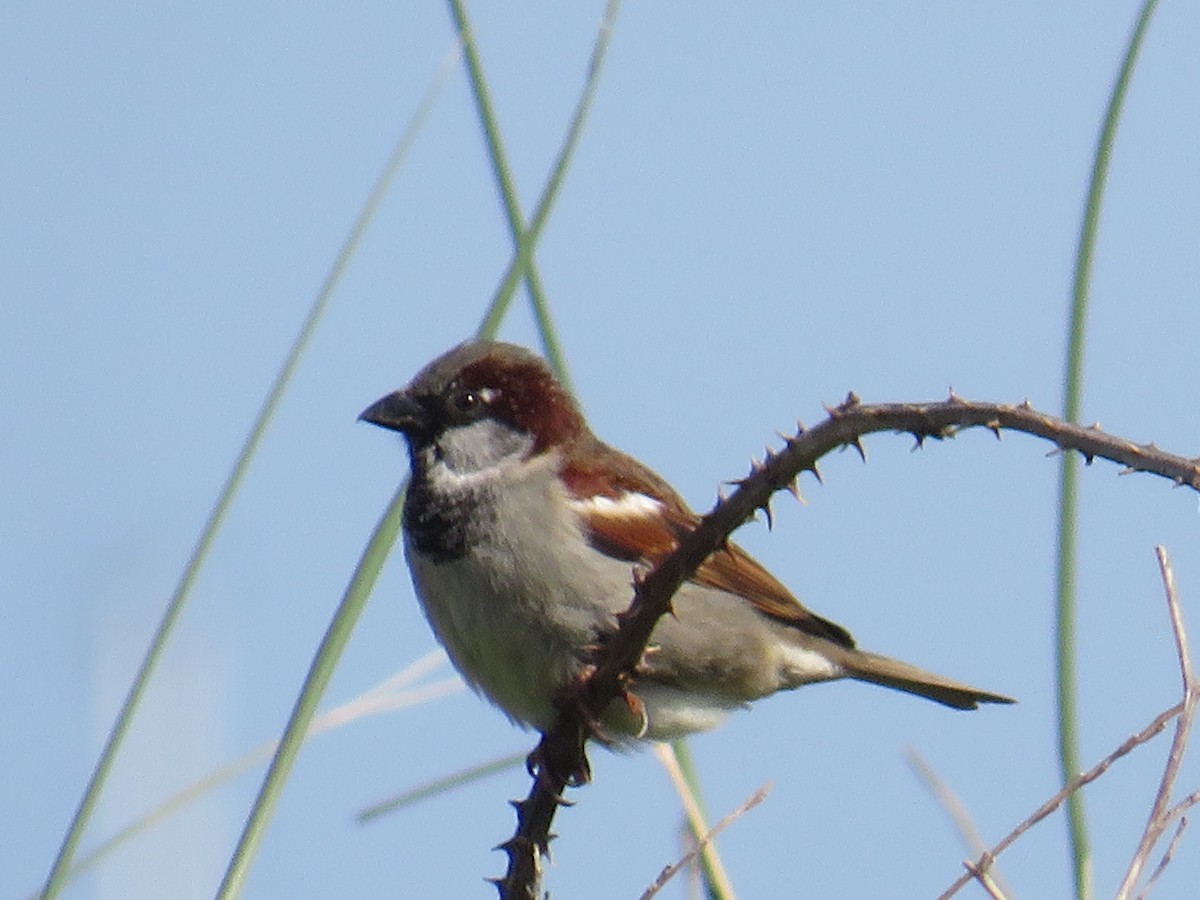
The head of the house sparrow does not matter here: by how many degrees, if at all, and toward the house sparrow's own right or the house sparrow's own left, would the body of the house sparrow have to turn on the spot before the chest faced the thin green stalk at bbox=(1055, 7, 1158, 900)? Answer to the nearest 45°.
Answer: approximately 135° to the house sparrow's own left

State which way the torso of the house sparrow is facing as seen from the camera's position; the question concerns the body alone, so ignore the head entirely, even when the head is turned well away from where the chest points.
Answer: to the viewer's left
